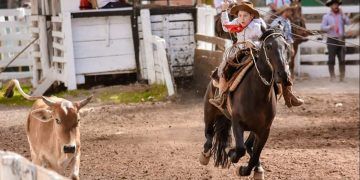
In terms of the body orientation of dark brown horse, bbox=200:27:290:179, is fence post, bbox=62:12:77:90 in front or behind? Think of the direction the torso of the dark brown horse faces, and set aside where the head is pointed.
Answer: behind

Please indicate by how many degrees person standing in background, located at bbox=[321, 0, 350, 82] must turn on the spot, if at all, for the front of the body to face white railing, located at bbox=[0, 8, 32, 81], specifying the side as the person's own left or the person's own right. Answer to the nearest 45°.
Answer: approximately 90° to the person's own right

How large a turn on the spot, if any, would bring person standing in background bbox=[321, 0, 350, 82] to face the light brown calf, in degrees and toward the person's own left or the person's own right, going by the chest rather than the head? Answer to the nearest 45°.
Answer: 0° — they already face it

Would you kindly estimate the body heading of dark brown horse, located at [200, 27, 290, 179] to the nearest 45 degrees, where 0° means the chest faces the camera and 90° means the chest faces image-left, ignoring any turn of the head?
approximately 315°

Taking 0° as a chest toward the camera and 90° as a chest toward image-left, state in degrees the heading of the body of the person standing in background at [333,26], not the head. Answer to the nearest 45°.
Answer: approximately 0°

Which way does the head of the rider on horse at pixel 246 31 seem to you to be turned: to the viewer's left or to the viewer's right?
to the viewer's left

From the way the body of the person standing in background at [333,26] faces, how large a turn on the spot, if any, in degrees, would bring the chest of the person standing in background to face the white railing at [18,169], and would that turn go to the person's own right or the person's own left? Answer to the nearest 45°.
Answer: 0° — they already face it
